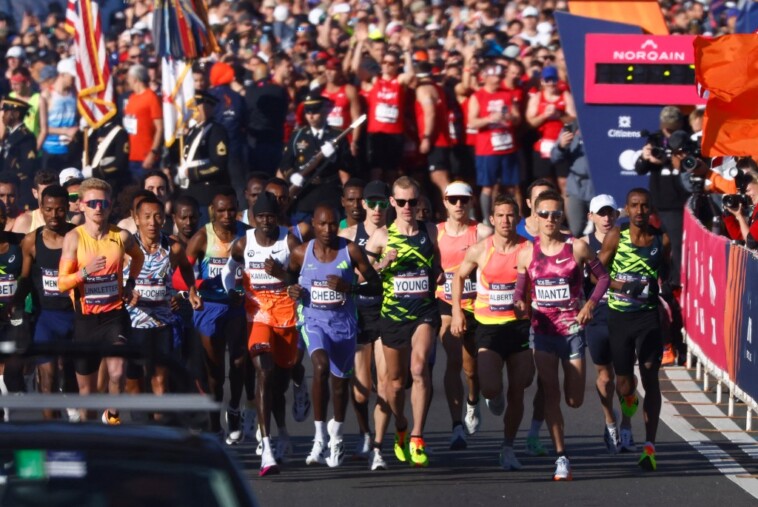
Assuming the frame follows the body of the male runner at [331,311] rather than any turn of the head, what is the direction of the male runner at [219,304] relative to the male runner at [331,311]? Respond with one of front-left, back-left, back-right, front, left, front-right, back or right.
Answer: back-right

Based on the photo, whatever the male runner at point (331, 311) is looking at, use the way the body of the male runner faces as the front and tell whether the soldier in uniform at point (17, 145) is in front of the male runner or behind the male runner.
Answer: behind

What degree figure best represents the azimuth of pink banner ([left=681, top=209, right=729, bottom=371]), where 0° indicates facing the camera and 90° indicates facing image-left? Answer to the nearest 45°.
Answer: approximately 45°

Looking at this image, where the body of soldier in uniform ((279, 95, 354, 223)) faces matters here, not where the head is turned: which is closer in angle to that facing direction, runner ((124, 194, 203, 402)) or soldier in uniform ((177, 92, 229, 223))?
the runner

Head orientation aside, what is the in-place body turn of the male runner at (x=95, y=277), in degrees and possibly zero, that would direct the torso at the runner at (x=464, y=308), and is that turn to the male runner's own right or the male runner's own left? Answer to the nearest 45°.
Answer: approximately 90° to the male runner's own left

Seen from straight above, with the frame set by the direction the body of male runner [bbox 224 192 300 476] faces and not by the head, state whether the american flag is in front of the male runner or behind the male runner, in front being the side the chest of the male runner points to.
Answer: behind

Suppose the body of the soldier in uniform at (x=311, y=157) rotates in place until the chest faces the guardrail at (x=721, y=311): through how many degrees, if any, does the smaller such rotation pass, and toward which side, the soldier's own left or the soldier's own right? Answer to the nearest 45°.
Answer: approximately 45° to the soldier's own left

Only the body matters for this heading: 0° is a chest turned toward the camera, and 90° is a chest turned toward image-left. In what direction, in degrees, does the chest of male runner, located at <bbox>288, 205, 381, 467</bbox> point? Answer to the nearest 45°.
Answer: approximately 0°

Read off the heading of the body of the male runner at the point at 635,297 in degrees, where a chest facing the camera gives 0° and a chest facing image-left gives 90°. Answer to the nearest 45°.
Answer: approximately 0°
